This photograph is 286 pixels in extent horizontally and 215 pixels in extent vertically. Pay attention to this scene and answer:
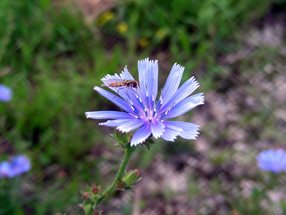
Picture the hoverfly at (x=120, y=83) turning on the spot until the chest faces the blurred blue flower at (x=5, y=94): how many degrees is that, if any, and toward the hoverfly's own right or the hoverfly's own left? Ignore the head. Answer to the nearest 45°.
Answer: approximately 135° to the hoverfly's own left

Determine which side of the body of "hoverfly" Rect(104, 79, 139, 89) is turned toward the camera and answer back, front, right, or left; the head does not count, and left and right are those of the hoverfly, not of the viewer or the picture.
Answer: right
